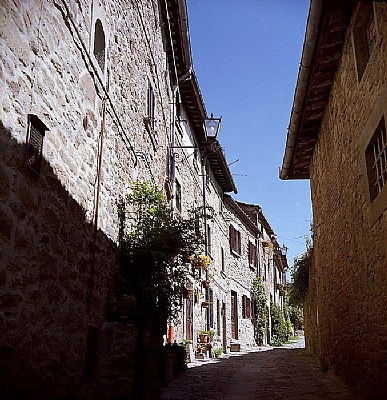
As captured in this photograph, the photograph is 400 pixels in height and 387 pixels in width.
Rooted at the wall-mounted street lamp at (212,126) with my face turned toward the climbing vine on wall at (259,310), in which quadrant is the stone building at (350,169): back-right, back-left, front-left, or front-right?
back-right

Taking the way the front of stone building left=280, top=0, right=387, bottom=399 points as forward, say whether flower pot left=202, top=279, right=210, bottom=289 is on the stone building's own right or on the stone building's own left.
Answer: on the stone building's own right

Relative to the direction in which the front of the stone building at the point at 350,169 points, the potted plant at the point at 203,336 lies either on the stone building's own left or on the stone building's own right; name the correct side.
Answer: on the stone building's own right

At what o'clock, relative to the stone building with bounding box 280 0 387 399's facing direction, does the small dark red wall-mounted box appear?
The small dark red wall-mounted box is roughly at 2 o'clock from the stone building.

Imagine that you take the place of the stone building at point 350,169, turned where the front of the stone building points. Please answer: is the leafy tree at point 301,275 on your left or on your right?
on your right

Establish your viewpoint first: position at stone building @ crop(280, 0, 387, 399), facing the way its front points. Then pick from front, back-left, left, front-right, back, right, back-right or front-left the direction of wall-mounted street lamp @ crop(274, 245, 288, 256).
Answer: right

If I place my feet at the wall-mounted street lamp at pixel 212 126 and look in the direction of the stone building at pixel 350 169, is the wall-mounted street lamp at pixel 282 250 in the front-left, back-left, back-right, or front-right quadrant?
back-left

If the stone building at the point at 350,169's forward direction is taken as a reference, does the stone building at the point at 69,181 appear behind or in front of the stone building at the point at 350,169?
in front

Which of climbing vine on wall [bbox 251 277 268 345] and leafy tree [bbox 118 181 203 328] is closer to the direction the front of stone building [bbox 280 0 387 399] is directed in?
the leafy tree

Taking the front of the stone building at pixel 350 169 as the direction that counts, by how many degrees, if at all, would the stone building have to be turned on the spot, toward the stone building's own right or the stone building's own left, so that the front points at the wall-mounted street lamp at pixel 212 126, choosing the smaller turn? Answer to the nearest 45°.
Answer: approximately 45° to the stone building's own right

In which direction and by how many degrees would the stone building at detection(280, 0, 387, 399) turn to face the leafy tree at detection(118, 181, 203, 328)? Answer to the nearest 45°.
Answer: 0° — it already faces it

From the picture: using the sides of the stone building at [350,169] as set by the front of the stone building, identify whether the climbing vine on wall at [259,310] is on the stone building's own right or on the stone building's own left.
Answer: on the stone building's own right

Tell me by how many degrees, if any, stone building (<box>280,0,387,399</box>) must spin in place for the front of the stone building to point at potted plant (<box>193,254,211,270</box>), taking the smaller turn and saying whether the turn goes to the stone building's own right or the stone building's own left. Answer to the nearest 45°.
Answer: approximately 45° to the stone building's own right

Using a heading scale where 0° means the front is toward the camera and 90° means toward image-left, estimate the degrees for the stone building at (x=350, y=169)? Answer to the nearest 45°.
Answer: approximately 90°
